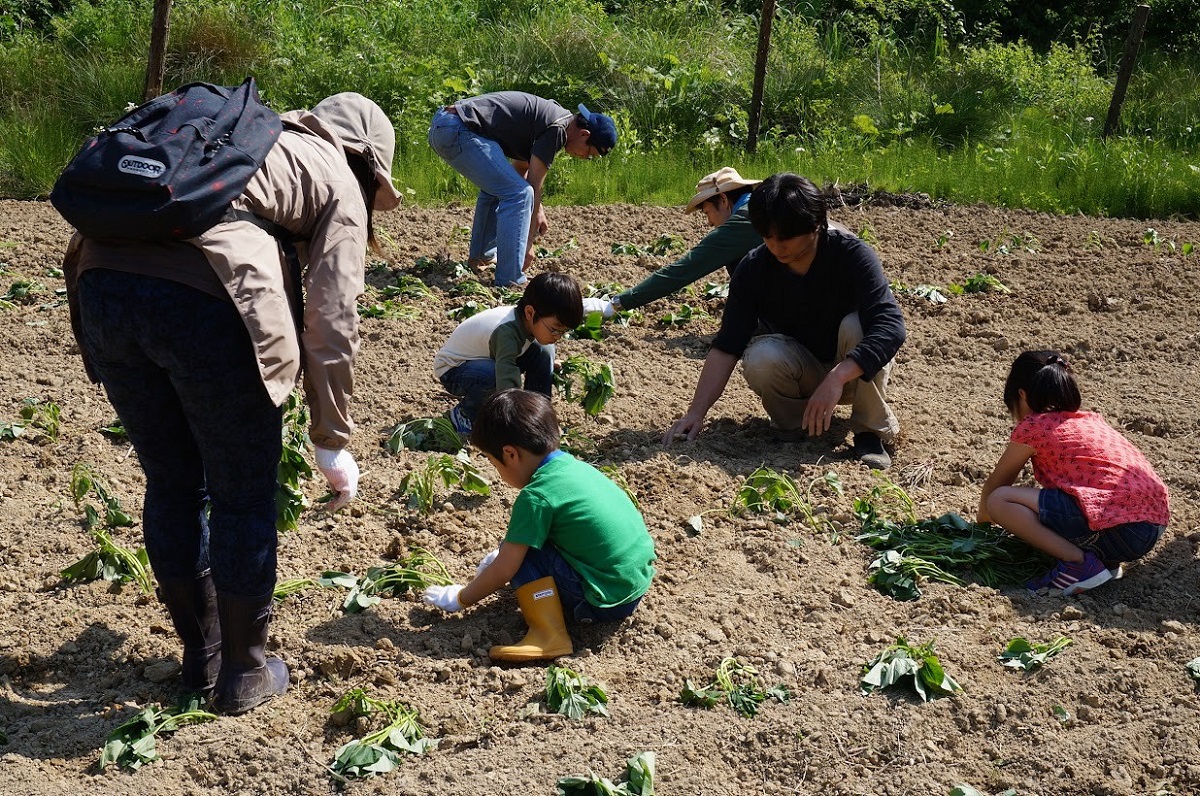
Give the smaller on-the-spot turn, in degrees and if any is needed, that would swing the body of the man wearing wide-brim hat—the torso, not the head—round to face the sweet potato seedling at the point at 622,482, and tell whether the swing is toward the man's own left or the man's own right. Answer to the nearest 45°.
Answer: approximately 90° to the man's own left

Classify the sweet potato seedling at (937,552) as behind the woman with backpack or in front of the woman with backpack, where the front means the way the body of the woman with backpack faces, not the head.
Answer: in front

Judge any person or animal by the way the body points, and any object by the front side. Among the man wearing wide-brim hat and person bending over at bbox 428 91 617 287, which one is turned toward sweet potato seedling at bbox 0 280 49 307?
the man wearing wide-brim hat

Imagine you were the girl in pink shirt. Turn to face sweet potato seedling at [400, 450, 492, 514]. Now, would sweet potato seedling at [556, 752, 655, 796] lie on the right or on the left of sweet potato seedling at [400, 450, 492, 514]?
left

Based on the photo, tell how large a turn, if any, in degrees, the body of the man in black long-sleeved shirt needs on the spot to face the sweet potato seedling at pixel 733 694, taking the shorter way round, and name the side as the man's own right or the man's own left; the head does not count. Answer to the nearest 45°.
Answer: approximately 45° to the man's own left

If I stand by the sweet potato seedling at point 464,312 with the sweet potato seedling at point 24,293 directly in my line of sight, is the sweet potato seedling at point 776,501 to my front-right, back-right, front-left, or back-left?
back-left

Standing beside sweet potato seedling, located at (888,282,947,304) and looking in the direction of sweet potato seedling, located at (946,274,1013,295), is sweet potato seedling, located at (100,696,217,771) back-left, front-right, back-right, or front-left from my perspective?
back-right

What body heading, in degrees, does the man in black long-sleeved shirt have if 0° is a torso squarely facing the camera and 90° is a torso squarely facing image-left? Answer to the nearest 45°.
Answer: approximately 45°

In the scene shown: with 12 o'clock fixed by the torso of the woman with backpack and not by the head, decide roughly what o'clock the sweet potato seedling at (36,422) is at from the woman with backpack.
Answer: The sweet potato seedling is roughly at 10 o'clock from the woman with backpack.

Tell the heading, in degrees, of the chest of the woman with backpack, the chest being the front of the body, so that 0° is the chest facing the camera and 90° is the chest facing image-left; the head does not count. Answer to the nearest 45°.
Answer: approximately 225°

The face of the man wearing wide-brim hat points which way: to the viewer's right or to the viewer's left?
to the viewer's left

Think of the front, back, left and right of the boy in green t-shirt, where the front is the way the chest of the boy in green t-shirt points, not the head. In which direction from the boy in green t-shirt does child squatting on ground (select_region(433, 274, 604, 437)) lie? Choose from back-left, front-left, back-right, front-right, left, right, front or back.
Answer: right

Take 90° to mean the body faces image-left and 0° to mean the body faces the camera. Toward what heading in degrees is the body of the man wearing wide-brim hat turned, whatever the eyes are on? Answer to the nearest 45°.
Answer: approximately 90°

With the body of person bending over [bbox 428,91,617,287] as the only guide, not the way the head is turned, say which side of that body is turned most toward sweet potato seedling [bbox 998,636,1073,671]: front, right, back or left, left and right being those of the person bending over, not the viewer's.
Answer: right

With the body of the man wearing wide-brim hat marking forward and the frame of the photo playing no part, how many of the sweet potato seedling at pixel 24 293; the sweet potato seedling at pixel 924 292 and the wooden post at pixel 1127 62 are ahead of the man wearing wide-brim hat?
1

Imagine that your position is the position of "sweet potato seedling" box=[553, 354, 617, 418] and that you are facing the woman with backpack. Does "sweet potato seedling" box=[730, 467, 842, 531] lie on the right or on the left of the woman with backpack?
left

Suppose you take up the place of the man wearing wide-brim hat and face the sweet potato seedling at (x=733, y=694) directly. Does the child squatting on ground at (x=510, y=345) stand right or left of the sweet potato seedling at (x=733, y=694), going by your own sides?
right

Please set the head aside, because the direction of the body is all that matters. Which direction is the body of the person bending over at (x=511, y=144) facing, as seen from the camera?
to the viewer's right
